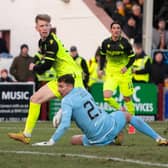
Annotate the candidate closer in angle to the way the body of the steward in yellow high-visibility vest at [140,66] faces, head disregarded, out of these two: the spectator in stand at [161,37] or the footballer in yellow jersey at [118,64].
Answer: the footballer in yellow jersey

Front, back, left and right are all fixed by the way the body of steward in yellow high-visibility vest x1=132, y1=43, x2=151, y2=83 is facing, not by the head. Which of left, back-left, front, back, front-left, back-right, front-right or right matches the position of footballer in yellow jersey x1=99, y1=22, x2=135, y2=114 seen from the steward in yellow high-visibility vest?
front-left

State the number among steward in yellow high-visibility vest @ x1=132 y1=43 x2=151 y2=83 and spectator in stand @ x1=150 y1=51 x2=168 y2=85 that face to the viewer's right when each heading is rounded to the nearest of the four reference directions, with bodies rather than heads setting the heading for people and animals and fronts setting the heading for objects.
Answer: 0

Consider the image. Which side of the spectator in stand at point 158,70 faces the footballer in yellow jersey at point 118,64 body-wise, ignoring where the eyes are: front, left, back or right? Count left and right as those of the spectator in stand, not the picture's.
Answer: front

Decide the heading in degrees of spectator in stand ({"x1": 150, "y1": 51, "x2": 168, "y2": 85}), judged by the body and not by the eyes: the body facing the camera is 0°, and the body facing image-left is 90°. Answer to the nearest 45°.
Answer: approximately 0°

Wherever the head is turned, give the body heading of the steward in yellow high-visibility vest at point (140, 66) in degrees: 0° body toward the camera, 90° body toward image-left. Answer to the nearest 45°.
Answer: approximately 45°

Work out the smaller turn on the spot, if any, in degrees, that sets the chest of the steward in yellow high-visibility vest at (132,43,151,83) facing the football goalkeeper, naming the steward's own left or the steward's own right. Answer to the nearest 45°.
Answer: approximately 45° to the steward's own left

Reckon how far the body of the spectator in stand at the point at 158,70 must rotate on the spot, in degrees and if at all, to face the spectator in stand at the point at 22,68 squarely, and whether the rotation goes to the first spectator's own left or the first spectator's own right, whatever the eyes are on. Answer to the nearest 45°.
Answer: approximately 90° to the first spectator's own right
